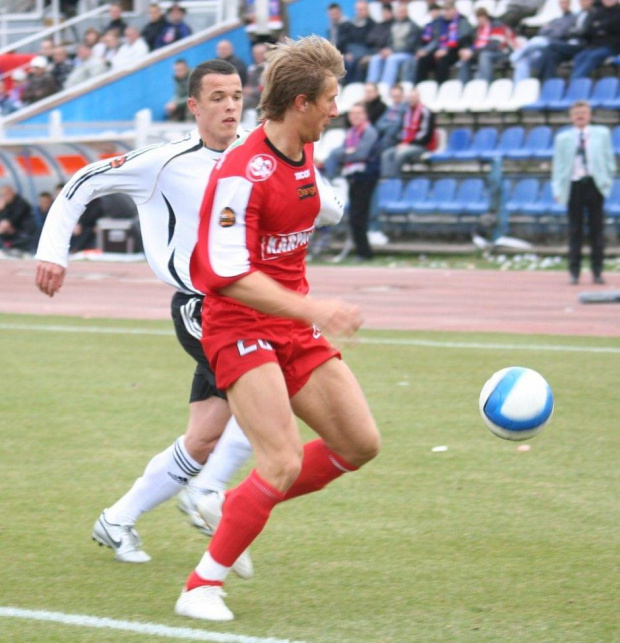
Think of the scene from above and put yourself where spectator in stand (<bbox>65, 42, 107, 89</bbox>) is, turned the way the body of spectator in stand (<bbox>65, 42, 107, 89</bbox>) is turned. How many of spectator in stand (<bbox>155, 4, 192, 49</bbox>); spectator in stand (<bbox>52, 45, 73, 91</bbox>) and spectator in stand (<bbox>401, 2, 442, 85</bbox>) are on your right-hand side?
1

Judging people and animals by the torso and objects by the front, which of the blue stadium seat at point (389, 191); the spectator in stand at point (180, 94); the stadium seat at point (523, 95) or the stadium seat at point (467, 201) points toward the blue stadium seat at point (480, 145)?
the stadium seat at point (523, 95)

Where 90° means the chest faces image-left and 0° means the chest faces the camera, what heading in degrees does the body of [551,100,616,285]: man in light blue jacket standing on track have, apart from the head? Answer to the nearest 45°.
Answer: approximately 0°

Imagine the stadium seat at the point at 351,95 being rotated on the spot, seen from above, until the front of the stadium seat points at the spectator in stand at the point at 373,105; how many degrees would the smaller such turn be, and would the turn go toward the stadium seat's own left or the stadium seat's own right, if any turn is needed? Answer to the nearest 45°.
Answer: approximately 45° to the stadium seat's own left

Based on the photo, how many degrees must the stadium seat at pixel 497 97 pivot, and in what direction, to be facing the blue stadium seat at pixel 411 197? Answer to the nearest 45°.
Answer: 0° — it already faces it

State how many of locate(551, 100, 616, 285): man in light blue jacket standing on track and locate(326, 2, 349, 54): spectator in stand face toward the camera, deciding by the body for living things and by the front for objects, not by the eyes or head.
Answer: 2

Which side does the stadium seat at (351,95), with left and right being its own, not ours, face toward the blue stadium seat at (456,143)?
left

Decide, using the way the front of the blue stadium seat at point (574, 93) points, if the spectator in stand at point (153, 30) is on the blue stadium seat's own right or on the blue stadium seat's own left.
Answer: on the blue stadium seat's own right

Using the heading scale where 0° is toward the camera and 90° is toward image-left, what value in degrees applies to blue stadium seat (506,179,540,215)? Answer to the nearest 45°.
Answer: approximately 45°

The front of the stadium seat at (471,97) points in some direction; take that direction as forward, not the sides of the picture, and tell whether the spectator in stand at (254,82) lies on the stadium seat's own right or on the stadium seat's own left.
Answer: on the stadium seat's own right
